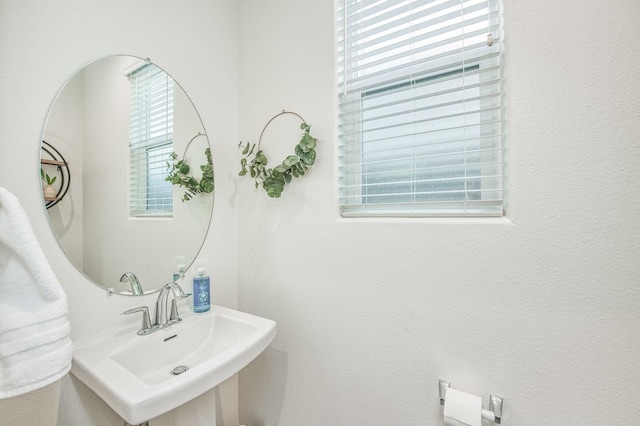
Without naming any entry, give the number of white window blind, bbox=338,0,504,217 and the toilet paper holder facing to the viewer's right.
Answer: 0

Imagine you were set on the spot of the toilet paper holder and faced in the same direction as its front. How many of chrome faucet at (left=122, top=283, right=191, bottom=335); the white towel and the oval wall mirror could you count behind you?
0

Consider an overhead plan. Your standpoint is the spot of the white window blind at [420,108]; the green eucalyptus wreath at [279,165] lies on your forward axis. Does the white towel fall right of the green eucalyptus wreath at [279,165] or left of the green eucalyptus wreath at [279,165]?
left

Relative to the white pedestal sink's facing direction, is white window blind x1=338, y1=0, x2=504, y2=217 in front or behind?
in front

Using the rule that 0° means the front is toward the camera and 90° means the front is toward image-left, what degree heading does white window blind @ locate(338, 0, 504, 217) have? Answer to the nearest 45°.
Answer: approximately 45°

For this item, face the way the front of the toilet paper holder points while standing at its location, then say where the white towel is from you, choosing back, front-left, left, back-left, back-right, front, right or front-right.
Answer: front

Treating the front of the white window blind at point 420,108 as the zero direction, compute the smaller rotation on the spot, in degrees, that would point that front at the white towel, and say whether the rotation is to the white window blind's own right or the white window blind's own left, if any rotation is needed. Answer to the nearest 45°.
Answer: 0° — it already faces it

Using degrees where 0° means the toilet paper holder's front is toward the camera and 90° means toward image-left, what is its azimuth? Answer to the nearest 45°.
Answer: approximately 45°

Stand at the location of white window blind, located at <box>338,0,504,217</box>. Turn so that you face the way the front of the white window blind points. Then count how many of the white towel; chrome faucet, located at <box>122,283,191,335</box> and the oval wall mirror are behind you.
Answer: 0

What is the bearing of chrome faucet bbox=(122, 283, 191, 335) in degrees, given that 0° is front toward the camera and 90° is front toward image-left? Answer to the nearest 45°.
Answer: approximately 315°

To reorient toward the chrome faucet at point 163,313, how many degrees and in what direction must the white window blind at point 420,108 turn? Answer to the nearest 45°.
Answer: approximately 45° to its right

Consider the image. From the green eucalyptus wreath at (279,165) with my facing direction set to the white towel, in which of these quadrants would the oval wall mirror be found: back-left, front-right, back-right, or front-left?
front-right
